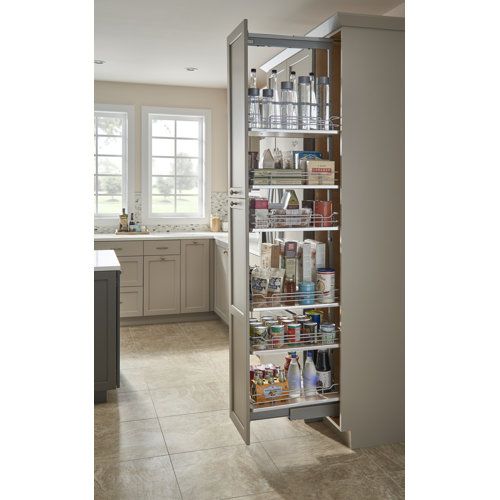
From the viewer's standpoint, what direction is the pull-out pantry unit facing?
to the viewer's left

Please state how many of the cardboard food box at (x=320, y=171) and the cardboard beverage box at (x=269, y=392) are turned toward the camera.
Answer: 2

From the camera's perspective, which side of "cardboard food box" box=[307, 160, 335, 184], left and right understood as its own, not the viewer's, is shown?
front

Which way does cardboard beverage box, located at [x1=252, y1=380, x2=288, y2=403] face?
toward the camera

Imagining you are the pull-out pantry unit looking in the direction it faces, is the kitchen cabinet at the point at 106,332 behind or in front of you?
in front

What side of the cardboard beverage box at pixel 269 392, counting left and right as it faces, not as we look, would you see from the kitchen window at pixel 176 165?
back
